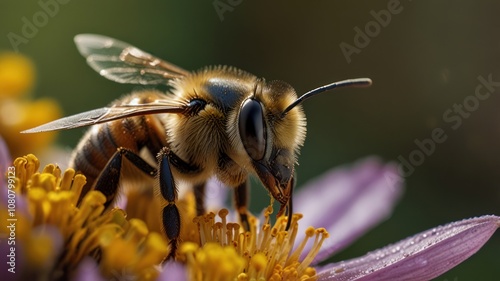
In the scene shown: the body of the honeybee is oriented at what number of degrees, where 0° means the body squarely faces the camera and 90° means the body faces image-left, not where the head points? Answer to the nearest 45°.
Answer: approximately 315°
